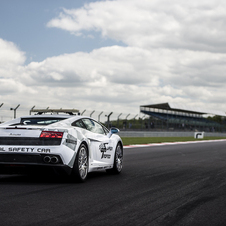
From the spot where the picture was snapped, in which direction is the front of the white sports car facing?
facing away from the viewer and to the right of the viewer
